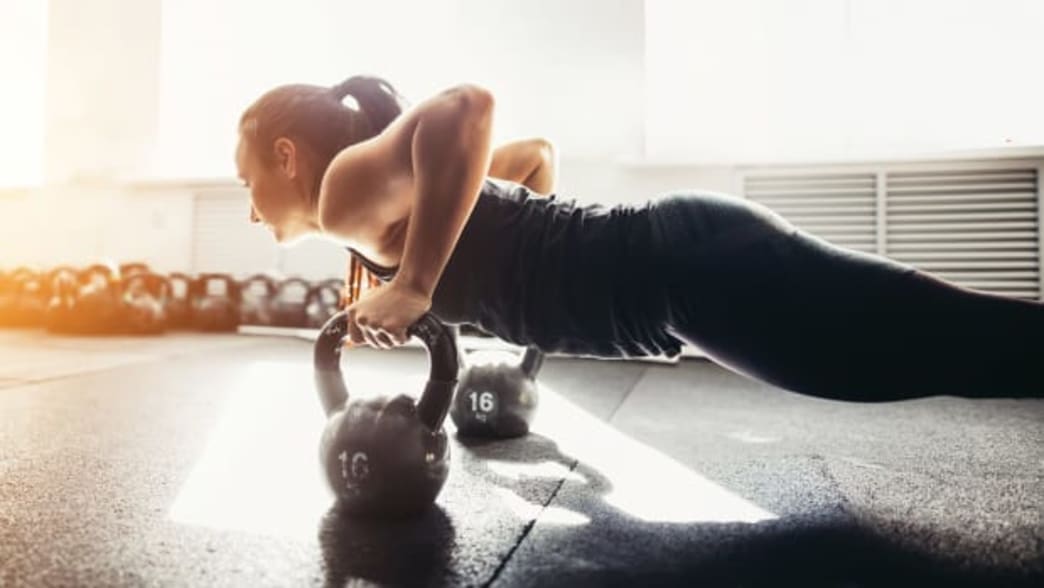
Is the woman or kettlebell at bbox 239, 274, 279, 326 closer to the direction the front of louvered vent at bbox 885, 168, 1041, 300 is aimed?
the woman

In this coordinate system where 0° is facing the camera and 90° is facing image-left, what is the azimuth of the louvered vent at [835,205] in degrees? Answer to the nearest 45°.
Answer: approximately 0°

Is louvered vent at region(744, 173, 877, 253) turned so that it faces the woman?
yes

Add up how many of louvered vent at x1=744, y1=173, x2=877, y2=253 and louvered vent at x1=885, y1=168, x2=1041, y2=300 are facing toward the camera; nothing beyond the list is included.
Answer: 2
